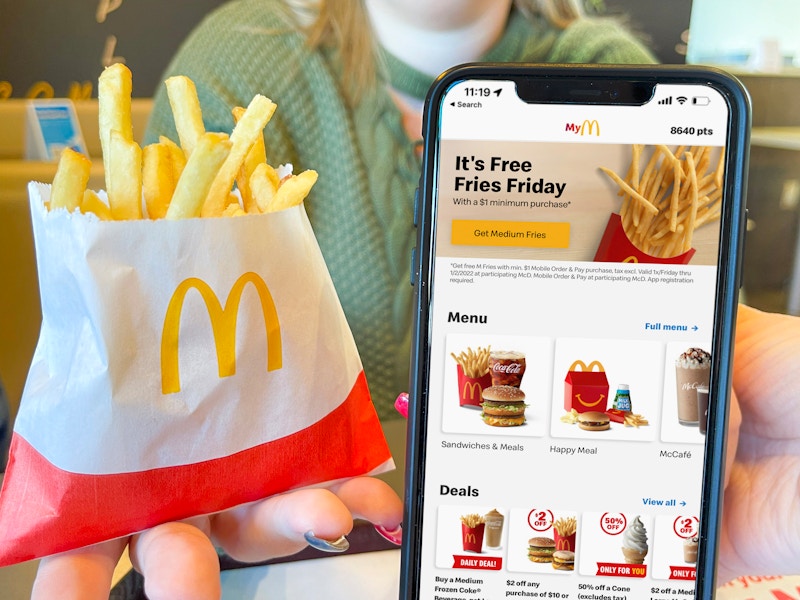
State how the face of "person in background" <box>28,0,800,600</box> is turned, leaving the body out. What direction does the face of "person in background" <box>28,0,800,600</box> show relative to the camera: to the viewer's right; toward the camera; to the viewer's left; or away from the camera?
toward the camera

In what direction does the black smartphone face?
toward the camera

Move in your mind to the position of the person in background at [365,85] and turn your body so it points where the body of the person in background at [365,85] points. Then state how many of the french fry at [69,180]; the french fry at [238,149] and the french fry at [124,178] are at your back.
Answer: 0

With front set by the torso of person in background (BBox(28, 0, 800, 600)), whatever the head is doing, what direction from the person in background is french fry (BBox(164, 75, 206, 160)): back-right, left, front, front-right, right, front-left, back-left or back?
front

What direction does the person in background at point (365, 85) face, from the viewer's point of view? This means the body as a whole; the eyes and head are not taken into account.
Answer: toward the camera

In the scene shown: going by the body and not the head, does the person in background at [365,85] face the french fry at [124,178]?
yes
